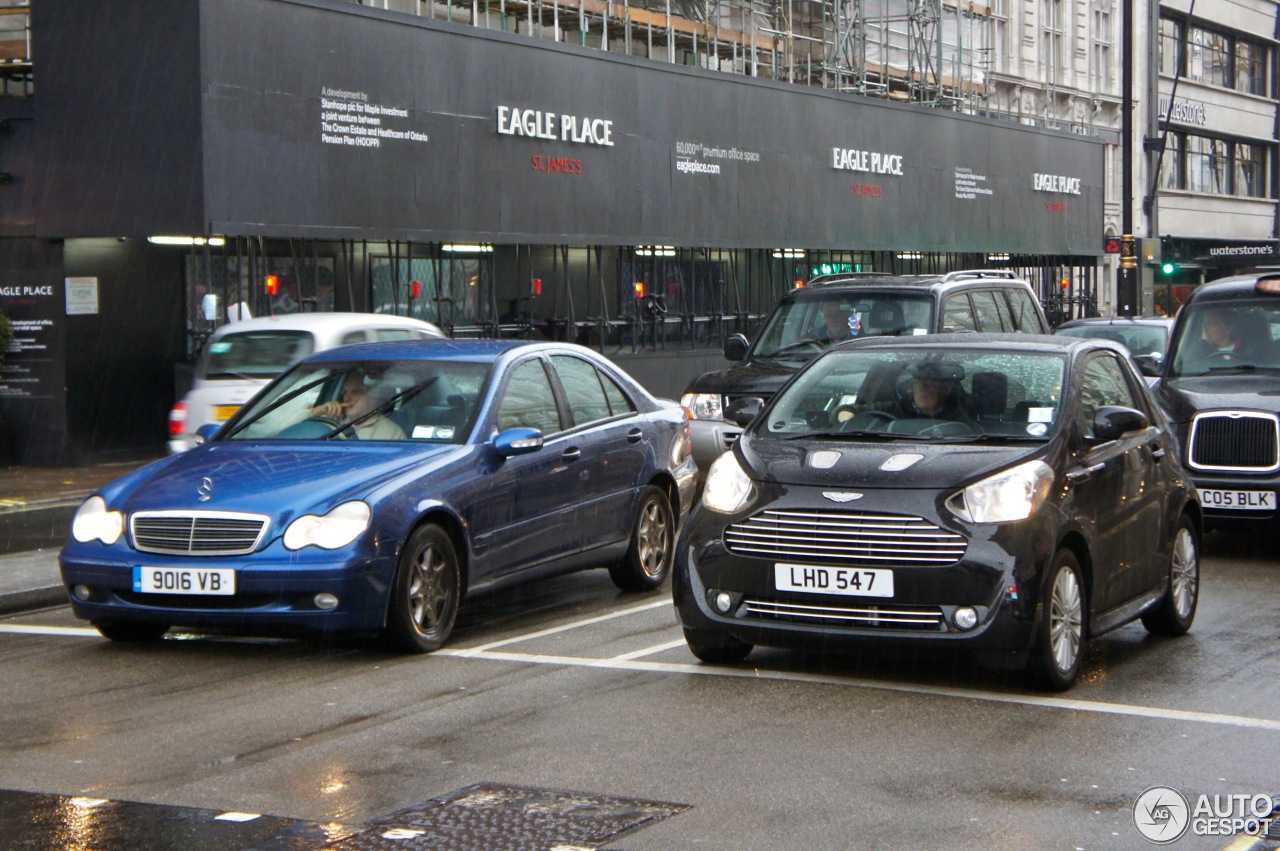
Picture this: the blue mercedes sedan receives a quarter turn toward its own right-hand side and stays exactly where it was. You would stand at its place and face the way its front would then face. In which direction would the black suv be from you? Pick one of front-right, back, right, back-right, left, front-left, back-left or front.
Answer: right

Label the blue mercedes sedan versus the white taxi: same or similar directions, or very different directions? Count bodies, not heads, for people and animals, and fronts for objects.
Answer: very different directions

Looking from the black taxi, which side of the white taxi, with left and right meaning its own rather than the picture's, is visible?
right

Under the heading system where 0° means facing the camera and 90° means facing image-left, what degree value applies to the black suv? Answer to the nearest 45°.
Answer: approximately 45°

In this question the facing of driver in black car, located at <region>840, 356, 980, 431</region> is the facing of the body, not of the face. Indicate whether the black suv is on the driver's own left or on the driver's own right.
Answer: on the driver's own right

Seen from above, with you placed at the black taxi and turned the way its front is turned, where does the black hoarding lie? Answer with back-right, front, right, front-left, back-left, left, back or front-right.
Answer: right

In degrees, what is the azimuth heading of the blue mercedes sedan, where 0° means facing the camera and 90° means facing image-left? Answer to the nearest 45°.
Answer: approximately 45°

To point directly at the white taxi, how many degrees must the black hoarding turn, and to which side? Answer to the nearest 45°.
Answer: approximately 45° to its right

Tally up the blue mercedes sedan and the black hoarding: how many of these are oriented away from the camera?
0

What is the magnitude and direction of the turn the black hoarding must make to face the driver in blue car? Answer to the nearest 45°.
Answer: approximately 45° to its right

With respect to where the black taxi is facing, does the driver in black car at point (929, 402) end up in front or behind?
in front

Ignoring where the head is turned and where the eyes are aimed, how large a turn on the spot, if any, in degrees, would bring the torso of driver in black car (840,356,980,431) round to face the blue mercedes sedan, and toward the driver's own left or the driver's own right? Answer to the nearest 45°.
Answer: approximately 45° to the driver's own right

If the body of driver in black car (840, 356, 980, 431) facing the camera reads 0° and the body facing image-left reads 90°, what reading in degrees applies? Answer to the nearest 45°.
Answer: approximately 45°

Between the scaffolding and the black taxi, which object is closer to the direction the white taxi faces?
the scaffolding
